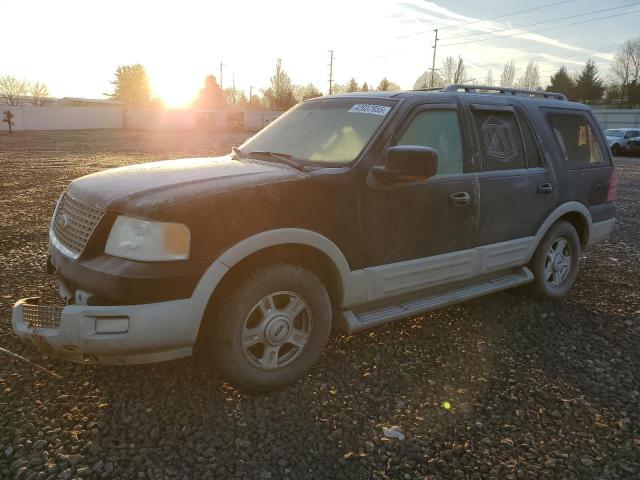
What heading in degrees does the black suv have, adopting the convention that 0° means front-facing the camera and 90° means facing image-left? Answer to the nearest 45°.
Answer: approximately 45°

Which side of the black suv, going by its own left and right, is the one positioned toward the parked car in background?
back
